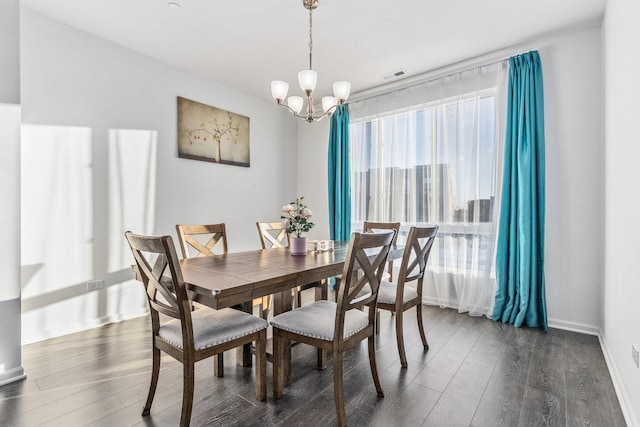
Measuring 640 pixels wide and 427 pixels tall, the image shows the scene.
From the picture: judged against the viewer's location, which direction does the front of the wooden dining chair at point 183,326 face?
facing away from the viewer and to the right of the viewer

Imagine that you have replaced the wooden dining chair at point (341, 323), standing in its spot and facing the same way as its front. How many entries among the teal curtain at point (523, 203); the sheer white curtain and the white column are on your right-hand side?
2

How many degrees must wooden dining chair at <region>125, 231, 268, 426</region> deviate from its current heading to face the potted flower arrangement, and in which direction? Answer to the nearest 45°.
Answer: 0° — it already faces it

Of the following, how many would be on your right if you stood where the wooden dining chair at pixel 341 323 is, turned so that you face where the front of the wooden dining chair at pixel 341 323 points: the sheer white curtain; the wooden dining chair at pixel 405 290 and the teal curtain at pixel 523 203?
3

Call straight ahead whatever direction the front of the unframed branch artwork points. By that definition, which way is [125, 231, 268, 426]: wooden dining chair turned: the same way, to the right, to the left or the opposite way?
to the left

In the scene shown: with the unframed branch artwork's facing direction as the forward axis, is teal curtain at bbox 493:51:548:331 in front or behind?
in front

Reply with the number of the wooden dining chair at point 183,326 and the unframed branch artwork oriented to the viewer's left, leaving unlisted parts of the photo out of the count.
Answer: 0

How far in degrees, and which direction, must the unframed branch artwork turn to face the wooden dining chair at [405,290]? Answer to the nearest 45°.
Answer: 0° — it already faces it

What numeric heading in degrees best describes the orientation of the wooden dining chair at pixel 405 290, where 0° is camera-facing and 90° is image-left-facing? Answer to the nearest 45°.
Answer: approximately 135°

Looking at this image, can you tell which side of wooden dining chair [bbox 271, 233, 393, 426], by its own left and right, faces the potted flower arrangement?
front

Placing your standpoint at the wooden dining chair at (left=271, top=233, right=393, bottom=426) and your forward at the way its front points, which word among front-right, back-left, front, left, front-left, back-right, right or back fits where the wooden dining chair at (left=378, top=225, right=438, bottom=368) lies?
right

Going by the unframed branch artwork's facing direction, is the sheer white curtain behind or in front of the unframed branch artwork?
in front

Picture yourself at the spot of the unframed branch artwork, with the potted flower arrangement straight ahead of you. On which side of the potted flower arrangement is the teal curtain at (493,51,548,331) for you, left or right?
left
